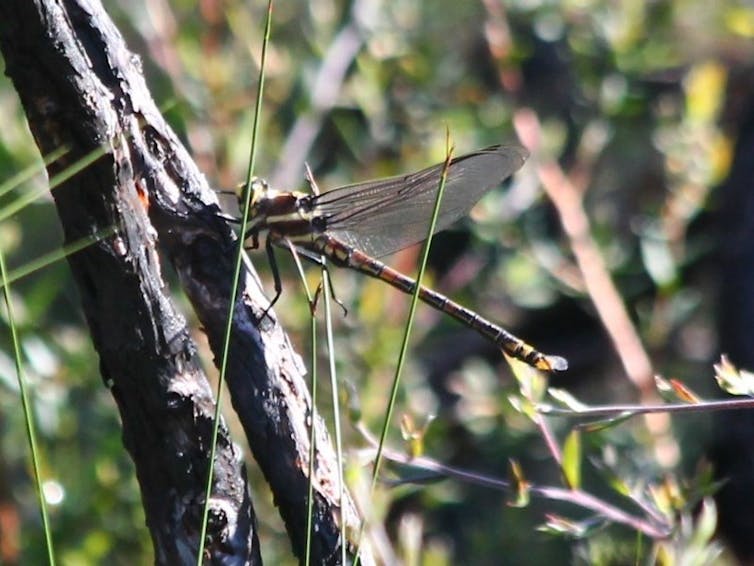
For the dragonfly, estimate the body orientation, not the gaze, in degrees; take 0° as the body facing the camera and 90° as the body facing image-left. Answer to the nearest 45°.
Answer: approximately 90°
